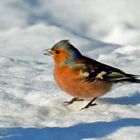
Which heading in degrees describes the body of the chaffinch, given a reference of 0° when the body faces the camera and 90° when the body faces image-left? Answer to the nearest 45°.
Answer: approximately 90°
